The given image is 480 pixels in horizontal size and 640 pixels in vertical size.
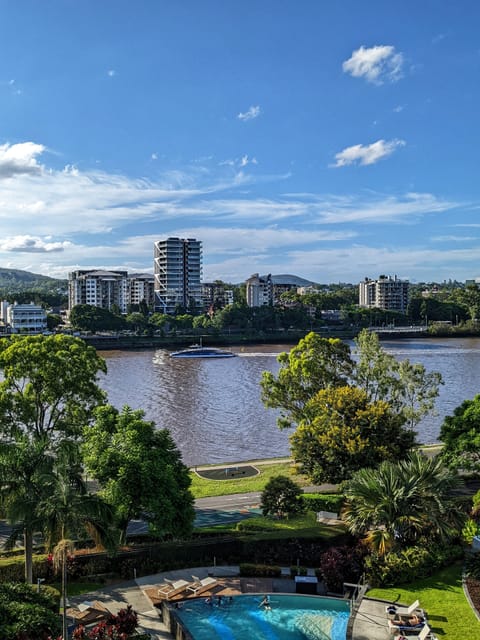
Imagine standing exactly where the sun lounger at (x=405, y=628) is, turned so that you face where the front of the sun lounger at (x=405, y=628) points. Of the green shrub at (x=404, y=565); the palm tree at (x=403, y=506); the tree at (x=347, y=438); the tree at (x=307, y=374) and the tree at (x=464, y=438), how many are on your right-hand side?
5

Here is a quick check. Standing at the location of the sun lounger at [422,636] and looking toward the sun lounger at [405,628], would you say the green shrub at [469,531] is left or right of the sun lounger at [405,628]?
right

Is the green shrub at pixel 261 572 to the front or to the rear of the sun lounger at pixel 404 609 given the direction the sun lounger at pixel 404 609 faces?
to the front

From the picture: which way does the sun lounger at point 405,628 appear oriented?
to the viewer's left

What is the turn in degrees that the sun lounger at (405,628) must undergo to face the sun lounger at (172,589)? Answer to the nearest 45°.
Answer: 0° — it already faces it

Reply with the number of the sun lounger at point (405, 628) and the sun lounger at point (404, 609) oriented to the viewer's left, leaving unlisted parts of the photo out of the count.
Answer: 2

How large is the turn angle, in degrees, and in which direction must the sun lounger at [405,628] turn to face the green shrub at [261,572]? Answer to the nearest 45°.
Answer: approximately 45° to its right

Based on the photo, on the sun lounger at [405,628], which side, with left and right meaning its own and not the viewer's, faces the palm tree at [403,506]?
right

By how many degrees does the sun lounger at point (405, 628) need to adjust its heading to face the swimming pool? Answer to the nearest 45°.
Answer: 0° — it already faces it

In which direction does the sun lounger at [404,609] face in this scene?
to the viewer's left

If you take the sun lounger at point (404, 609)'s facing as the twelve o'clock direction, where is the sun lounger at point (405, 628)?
the sun lounger at point (405, 628) is roughly at 9 o'clock from the sun lounger at point (404, 609).

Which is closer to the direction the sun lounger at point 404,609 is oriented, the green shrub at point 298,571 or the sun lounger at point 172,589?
the sun lounger
